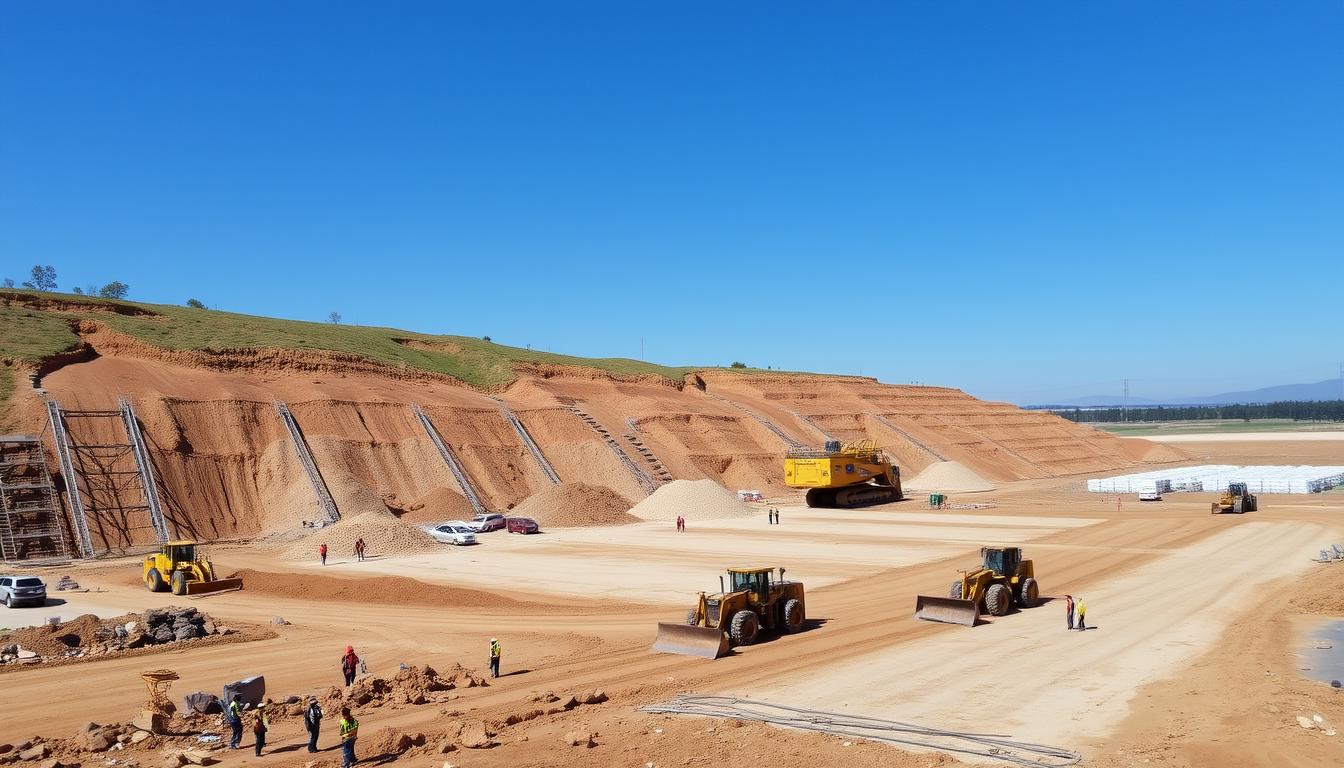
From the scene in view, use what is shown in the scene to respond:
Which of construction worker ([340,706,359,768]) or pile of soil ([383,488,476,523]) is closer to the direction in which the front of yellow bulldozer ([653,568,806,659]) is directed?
the construction worker

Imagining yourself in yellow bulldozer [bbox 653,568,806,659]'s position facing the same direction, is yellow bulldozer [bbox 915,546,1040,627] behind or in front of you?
behind

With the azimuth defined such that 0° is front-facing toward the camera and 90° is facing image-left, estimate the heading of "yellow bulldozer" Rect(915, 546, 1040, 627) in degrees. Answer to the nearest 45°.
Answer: approximately 45°

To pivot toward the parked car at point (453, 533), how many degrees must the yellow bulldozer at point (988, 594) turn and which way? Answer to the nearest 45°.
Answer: approximately 90° to its right

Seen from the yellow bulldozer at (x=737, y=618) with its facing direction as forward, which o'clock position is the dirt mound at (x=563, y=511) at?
The dirt mound is roughly at 4 o'clock from the yellow bulldozer.

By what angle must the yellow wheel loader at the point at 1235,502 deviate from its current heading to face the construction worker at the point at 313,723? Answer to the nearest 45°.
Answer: approximately 45° to its left
